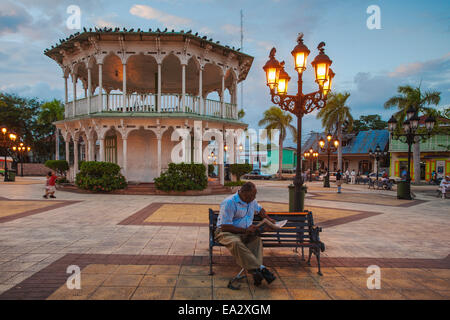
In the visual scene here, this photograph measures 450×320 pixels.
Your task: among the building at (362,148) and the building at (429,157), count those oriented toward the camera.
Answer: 2

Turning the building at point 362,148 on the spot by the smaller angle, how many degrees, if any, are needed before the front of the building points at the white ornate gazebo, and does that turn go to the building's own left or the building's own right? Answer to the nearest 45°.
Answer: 0° — it already faces it

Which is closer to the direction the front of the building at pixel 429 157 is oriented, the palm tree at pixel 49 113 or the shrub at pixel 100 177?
the shrub

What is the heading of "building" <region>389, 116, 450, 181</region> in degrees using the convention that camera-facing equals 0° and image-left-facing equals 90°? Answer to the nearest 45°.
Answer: approximately 0°

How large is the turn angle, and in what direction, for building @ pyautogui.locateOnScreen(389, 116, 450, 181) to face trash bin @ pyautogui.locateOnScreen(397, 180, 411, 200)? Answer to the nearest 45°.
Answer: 0° — it already faces it

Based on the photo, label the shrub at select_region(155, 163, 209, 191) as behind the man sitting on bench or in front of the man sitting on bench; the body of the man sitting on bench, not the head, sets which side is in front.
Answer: behind

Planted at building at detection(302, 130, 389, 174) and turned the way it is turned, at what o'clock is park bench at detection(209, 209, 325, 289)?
The park bench is roughly at 12 o'clock from the building.

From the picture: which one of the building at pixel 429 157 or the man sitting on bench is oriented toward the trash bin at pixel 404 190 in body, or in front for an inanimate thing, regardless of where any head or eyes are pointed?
the building
